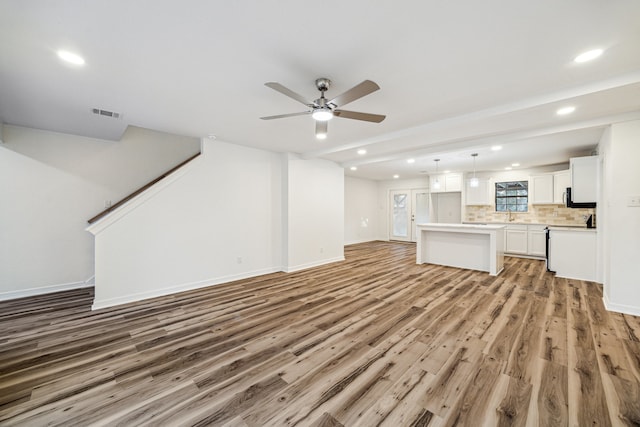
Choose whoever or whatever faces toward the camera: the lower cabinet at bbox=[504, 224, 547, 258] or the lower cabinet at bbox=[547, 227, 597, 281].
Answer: the lower cabinet at bbox=[504, 224, 547, 258]

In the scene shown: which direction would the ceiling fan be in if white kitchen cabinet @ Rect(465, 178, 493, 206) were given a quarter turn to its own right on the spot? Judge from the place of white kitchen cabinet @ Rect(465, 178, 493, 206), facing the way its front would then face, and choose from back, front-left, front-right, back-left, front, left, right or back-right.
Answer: left

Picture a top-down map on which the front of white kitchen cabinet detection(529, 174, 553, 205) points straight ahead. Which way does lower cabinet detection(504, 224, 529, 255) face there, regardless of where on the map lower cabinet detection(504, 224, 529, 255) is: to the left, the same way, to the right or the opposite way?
the same way

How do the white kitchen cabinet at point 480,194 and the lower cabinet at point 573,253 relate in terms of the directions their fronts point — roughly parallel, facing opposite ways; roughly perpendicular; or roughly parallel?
roughly perpendicular

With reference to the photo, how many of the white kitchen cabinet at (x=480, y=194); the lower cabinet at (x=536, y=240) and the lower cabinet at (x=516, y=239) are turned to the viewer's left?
0

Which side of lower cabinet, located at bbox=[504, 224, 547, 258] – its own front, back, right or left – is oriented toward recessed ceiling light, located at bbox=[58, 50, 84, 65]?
front

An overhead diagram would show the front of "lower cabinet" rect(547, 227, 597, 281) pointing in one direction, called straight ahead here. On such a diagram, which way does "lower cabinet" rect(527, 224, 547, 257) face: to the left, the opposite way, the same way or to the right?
to the left

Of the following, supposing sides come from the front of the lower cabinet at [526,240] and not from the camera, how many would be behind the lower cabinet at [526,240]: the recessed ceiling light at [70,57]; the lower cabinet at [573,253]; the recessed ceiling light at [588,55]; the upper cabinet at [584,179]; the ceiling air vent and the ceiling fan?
0

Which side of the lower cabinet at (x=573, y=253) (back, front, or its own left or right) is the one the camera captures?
left

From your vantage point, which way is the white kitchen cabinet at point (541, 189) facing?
toward the camera

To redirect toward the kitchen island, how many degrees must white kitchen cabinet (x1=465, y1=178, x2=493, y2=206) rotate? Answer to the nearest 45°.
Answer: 0° — it already faces it

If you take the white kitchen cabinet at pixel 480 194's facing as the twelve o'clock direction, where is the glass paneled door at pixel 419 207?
The glass paneled door is roughly at 4 o'clock from the white kitchen cabinet.

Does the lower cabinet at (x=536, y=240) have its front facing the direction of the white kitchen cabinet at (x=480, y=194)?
no

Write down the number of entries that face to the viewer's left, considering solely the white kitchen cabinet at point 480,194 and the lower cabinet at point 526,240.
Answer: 0

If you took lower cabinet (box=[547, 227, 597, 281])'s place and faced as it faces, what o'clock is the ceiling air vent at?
The ceiling air vent is roughly at 10 o'clock from the lower cabinet.

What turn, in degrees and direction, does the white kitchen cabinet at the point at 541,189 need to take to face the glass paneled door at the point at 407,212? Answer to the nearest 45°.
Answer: approximately 90° to its right

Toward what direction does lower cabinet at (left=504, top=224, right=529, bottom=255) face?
toward the camera

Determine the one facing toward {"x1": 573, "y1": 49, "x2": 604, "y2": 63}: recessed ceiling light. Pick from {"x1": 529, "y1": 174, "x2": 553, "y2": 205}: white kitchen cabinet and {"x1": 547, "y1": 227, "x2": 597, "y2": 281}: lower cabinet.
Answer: the white kitchen cabinet

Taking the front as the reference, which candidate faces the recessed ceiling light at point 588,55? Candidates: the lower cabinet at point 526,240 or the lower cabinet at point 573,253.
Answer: the lower cabinet at point 526,240
